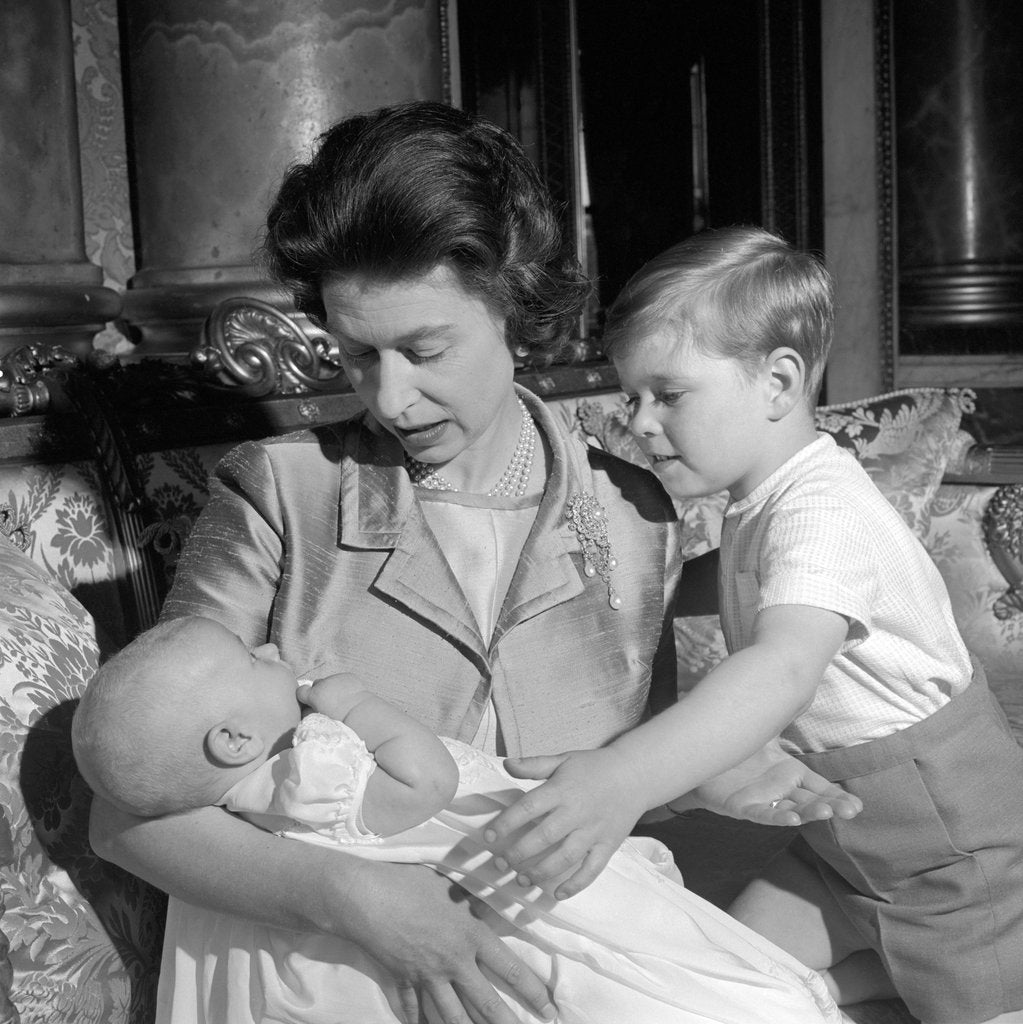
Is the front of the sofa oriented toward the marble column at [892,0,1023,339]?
no

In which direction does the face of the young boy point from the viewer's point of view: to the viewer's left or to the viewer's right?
to the viewer's left

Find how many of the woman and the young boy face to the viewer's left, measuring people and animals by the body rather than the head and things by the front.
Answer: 1

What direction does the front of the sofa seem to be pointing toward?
toward the camera

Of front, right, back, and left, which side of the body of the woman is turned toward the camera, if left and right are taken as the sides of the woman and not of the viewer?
front

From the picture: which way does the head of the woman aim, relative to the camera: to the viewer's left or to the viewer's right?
to the viewer's left

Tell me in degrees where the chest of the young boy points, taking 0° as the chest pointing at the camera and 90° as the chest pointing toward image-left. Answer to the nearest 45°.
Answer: approximately 90°

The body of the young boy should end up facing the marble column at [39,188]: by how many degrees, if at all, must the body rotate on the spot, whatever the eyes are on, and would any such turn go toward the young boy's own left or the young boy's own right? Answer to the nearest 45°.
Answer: approximately 45° to the young boy's own right

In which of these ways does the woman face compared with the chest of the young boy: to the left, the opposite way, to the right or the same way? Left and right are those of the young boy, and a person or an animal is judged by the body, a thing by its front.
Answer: to the left

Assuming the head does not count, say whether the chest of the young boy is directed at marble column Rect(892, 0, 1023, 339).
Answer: no

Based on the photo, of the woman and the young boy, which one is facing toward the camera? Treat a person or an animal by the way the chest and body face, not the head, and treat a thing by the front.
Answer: the woman

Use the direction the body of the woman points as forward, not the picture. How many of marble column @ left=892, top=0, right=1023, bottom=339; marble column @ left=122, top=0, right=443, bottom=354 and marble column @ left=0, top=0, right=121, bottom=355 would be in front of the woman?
0

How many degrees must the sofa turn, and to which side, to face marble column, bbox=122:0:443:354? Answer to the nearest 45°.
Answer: approximately 180°
